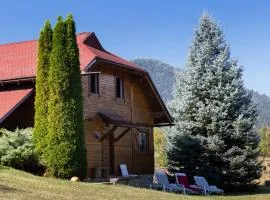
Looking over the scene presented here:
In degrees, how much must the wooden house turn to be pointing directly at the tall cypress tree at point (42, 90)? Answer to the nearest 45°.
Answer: approximately 90° to its right

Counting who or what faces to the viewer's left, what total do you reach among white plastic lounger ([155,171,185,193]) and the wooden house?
0

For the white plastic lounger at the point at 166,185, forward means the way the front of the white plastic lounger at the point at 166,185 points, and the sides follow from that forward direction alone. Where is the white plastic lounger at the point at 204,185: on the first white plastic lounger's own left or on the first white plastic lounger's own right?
on the first white plastic lounger's own left

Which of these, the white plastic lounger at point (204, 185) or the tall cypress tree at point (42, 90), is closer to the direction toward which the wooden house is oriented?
the white plastic lounger

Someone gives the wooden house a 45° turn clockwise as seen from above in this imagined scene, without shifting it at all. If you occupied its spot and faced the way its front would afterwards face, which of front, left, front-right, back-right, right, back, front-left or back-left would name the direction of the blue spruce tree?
left

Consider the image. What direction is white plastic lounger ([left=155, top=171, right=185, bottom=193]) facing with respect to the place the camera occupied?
facing the viewer and to the right of the viewer

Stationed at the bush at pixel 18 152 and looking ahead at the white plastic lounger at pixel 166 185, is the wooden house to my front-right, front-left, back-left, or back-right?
front-left

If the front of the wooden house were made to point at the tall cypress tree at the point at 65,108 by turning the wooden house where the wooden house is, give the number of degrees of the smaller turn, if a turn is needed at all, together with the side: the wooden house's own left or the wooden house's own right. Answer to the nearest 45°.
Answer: approximately 45° to the wooden house's own right

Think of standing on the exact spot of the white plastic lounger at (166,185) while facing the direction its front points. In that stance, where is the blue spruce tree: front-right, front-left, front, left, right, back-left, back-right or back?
left

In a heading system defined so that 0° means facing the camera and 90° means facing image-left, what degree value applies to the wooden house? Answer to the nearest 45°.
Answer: approximately 315°

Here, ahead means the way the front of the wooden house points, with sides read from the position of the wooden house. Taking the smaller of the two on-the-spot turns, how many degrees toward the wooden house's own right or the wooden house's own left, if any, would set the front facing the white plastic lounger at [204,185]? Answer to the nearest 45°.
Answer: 0° — it already faces it

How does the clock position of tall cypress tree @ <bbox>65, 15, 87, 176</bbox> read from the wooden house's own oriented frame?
The tall cypress tree is roughly at 2 o'clock from the wooden house.
